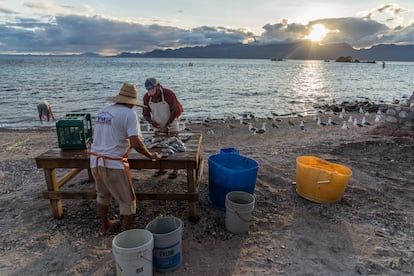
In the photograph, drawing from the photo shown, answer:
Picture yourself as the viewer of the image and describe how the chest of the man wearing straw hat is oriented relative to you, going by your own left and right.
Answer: facing away from the viewer and to the right of the viewer

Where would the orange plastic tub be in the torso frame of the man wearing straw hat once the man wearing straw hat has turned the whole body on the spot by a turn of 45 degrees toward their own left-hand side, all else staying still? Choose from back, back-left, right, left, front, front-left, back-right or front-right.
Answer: right

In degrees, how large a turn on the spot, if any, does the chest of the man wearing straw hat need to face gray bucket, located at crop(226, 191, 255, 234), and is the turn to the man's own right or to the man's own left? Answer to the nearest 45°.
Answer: approximately 45° to the man's own right

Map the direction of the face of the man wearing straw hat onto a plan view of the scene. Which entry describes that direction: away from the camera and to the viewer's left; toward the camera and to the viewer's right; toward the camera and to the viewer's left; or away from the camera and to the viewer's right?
away from the camera and to the viewer's right

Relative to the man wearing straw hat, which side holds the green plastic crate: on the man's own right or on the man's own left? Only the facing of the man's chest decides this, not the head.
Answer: on the man's own left

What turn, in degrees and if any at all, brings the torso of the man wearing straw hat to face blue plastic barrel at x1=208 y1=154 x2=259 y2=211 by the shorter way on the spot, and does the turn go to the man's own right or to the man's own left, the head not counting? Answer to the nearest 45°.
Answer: approximately 45° to the man's own right

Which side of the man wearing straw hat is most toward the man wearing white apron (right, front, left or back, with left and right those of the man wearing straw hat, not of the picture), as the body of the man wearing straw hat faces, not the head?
front
